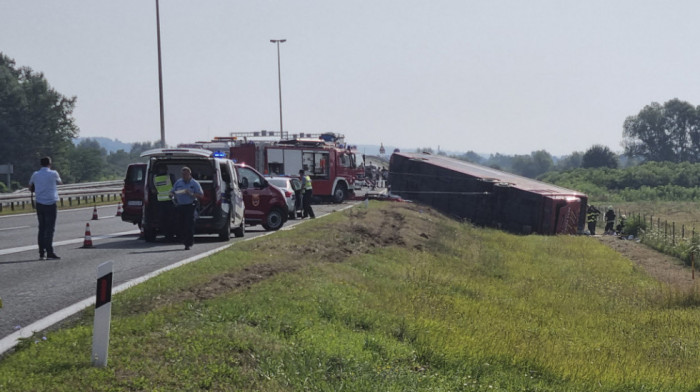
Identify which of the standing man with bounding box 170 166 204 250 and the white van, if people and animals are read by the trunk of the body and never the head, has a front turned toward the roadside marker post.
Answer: the standing man

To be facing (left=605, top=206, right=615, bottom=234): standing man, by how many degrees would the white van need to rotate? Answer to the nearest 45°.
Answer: approximately 45° to its right

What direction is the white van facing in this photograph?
away from the camera

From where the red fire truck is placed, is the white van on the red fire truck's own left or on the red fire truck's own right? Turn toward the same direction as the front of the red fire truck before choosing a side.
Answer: on the red fire truck's own right

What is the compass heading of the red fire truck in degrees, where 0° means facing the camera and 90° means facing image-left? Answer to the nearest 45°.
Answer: approximately 315°

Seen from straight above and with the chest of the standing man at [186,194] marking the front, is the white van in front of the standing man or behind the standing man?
behind
